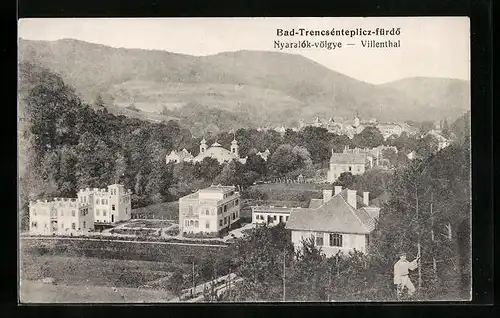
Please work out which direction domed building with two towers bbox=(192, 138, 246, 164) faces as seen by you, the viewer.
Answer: facing the viewer
